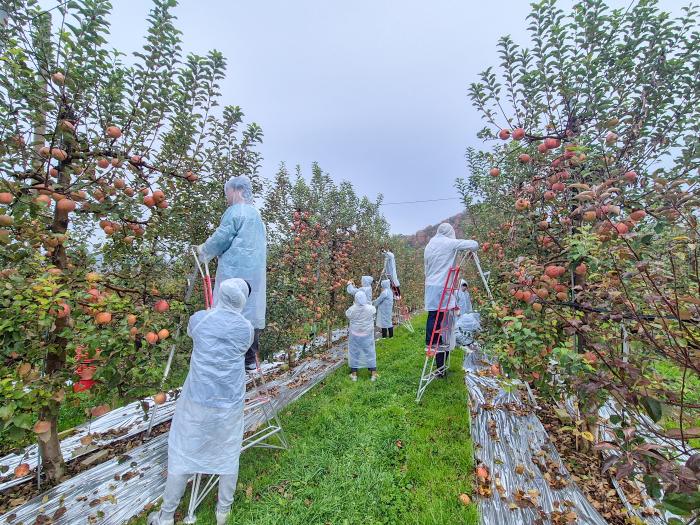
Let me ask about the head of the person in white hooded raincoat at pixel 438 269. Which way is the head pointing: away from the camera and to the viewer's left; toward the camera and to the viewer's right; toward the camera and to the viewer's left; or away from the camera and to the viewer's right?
away from the camera and to the viewer's right

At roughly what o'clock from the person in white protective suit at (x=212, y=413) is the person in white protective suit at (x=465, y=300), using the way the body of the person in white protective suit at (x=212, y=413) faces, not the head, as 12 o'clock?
the person in white protective suit at (x=465, y=300) is roughly at 2 o'clock from the person in white protective suit at (x=212, y=413).

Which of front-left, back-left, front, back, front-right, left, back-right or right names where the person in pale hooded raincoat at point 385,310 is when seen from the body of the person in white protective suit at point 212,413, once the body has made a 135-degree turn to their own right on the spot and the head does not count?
left

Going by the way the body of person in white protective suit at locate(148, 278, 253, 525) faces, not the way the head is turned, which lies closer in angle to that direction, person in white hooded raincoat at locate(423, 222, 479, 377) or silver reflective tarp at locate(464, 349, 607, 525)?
the person in white hooded raincoat

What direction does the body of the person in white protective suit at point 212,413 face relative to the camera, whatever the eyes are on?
away from the camera

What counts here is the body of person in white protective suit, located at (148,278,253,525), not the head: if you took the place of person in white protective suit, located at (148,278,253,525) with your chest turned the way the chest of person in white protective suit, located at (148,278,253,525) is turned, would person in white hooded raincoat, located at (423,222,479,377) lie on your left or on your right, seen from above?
on your right

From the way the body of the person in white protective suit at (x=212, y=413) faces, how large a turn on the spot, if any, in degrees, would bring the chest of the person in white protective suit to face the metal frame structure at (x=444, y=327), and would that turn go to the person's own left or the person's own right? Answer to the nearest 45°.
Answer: approximately 90° to the person's own right

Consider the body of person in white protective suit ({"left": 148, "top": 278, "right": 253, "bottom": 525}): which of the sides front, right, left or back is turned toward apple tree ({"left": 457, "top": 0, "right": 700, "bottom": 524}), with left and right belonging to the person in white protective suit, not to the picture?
right

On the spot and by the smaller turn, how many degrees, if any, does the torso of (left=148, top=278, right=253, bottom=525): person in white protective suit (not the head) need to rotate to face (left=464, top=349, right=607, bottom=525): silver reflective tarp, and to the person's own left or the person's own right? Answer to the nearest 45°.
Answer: approximately 90° to the person's own right
